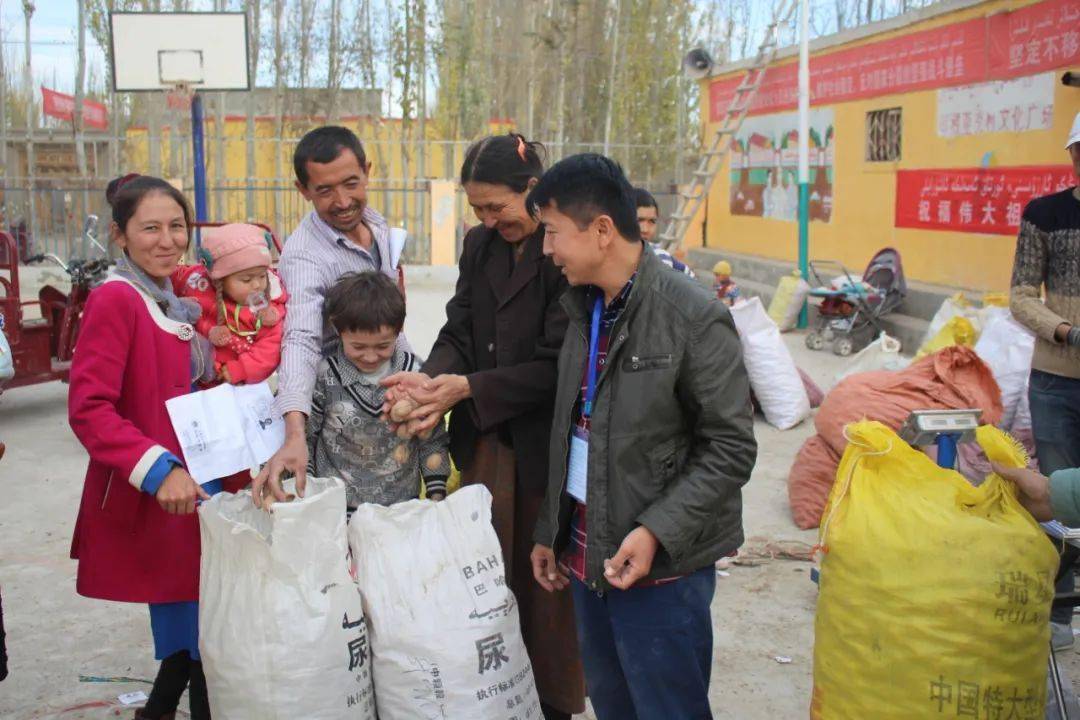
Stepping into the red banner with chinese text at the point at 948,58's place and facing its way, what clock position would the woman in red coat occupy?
The woman in red coat is roughly at 11 o'clock from the red banner with chinese text.

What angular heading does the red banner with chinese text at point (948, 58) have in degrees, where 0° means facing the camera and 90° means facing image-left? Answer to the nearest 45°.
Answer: approximately 45°

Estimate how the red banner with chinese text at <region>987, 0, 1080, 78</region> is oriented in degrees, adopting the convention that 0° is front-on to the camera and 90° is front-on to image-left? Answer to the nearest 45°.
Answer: approximately 45°

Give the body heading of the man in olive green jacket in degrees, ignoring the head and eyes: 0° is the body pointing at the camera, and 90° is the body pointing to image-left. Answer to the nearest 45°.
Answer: approximately 45°

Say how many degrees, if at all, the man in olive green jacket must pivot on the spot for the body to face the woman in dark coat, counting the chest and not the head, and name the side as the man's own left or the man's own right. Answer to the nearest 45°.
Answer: approximately 90° to the man's own right

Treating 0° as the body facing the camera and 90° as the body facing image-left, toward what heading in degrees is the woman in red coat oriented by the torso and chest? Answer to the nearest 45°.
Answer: approximately 315°

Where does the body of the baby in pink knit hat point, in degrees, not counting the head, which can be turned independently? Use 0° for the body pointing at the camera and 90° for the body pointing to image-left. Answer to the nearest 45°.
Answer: approximately 315°

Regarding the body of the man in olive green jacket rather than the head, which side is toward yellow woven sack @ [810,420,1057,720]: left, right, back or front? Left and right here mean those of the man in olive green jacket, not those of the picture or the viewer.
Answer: back
